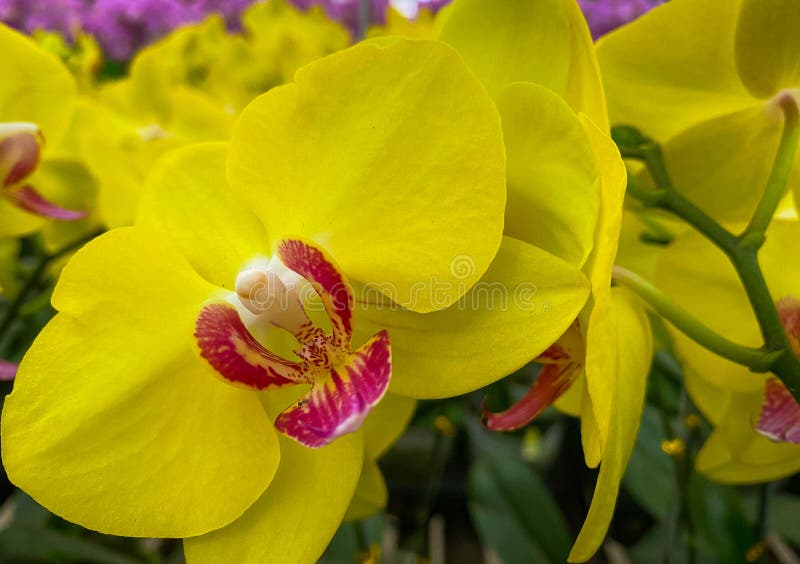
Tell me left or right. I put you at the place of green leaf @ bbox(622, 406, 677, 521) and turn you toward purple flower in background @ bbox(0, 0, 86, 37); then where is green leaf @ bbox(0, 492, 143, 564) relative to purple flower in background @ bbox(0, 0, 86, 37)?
left

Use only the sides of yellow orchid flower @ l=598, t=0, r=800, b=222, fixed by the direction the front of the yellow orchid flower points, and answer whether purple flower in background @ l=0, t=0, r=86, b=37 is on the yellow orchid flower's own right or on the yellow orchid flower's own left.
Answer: on the yellow orchid flower's own left

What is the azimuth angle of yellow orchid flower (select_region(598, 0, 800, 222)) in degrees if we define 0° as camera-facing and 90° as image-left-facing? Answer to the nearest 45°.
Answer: approximately 180°

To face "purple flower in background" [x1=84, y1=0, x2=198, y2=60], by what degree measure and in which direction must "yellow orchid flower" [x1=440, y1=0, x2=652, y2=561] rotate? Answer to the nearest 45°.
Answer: approximately 45° to its right

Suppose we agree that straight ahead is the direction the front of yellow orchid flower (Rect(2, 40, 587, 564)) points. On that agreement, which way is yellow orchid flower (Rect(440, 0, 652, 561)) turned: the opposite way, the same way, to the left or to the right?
to the right

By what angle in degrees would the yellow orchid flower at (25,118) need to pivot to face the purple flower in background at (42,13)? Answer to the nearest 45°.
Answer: approximately 135° to its left

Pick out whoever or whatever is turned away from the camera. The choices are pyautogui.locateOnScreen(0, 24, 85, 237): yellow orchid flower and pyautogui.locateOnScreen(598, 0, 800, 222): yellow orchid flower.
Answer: pyautogui.locateOnScreen(598, 0, 800, 222): yellow orchid flower

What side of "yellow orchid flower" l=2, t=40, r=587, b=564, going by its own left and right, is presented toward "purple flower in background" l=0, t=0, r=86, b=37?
back

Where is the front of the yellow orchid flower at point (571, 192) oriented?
to the viewer's left

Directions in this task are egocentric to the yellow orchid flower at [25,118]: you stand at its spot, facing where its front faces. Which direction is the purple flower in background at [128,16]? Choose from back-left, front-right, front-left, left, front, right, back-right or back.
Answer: back-left
